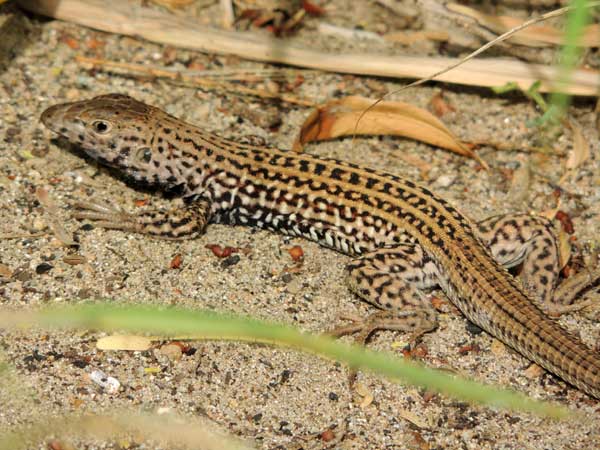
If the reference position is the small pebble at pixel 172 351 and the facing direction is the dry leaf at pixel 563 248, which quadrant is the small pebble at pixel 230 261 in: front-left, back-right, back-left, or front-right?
front-left

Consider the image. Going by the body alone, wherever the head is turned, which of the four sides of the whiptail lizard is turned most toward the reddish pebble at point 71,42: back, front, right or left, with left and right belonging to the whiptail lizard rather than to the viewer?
front

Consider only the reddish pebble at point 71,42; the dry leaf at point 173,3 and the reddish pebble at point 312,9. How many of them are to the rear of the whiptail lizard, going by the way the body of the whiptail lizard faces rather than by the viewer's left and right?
0

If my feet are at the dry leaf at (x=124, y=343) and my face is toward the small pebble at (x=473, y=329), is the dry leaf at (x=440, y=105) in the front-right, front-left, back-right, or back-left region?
front-left

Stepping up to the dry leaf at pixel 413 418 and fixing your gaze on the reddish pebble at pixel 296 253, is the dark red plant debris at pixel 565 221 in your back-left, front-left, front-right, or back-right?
front-right

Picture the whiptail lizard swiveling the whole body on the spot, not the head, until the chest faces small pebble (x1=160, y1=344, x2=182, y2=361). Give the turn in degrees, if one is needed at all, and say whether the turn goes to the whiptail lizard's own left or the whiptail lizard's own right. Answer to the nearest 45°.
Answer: approximately 90° to the whiptail lizard's own left

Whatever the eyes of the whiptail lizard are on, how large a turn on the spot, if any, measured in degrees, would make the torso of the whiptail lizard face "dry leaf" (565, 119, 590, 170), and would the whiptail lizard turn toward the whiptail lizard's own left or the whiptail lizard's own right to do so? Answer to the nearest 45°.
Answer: approximately 90° to the whiptail lizard's own right

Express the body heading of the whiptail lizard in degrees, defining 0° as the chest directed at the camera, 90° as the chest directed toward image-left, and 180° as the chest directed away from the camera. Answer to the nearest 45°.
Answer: approximately 135°

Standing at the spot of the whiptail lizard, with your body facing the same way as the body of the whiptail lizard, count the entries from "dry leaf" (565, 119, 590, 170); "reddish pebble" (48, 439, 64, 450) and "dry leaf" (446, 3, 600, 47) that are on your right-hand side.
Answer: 2

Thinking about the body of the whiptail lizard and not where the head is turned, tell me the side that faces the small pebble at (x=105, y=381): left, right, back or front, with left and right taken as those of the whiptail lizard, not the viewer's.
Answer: left

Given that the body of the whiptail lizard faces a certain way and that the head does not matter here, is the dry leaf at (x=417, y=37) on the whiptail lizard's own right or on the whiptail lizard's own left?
on the whiptail lizard's own right

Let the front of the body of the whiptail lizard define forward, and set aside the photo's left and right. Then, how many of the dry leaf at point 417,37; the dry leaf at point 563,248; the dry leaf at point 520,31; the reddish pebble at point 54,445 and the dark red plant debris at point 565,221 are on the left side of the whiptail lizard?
1

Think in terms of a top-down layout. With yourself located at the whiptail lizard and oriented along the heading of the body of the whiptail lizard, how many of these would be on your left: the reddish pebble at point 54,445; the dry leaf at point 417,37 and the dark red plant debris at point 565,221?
1

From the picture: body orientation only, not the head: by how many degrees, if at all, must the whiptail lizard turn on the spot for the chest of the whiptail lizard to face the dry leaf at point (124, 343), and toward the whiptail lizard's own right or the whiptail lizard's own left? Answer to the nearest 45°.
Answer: approximately 90° to the whiptail lizard's own left

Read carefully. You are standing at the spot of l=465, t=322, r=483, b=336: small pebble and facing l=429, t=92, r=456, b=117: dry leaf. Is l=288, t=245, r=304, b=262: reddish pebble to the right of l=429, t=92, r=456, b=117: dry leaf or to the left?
left

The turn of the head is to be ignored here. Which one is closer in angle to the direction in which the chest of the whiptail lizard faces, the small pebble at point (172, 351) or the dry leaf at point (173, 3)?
the dry leaf

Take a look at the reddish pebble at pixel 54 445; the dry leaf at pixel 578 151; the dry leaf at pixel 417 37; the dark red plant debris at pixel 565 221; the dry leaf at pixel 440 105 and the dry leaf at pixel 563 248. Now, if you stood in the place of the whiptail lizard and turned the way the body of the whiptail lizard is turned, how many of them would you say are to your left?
1

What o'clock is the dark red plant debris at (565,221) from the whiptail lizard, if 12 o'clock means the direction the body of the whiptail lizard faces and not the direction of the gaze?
The dark red plant debris is roughly at 4 o'clock from the whiptail lizard.

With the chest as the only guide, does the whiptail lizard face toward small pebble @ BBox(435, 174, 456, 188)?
no

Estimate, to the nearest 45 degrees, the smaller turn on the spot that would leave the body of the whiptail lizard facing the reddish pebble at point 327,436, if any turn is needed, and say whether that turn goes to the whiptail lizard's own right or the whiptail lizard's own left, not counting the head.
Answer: approximately 135° to the whiptail lizard's own left

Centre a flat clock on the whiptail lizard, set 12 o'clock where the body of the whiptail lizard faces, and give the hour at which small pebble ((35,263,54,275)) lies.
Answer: The small pebble is roughly at 10 o'clock from the whiptail lizard.

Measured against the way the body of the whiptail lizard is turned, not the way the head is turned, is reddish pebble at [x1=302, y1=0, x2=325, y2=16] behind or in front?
in front
